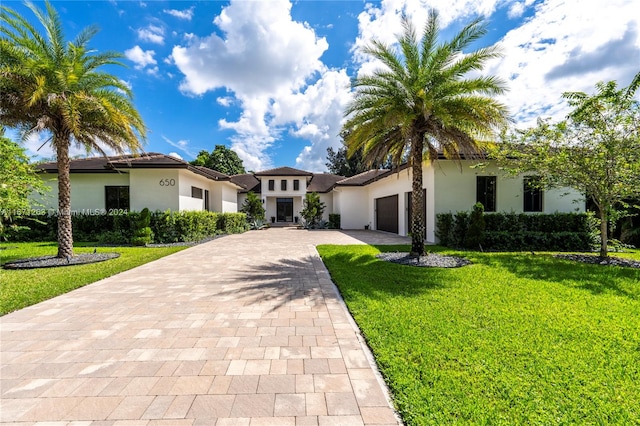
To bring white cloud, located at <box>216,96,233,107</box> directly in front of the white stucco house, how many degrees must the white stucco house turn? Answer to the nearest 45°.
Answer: approximately 135° to its right

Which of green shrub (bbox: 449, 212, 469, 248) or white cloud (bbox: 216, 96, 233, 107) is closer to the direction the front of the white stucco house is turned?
the green shrub

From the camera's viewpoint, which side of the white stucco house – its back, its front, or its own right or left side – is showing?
front

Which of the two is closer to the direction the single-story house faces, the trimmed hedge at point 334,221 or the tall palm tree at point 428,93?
the tall palm tree

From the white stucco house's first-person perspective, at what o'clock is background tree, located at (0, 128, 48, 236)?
The background tree is roughly at 2 o'clock from the white stucco house.

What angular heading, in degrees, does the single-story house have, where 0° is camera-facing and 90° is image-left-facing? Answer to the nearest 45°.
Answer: approximately 0°

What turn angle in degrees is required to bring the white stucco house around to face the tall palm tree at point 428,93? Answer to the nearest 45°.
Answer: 0° — it already faces it
